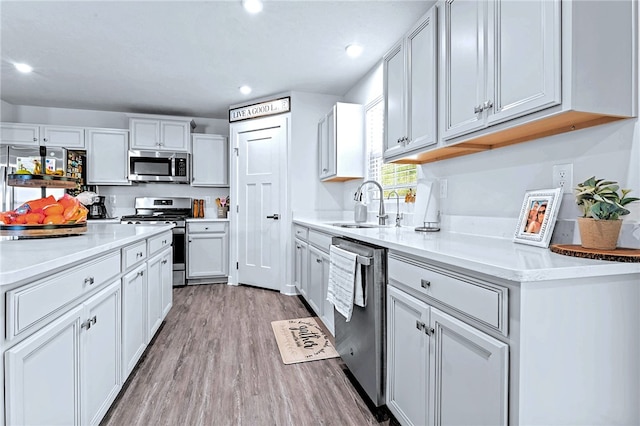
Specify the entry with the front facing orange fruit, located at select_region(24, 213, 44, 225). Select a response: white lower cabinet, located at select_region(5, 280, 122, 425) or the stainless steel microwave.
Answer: the stainless steel microwave

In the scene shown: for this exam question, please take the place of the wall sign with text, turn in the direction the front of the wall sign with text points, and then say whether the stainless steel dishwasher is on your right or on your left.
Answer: on your left

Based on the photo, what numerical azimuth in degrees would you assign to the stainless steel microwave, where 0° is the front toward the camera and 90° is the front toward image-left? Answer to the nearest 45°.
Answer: approximately 0°

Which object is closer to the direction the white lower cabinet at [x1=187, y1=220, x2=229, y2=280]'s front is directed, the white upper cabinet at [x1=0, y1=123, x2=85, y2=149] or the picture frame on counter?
the picture frame on counter

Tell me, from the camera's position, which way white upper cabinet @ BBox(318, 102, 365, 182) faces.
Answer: facing to the left of the viewer

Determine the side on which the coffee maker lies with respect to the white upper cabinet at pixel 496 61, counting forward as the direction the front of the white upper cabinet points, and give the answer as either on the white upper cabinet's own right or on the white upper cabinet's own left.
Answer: on the white upper cabinet's own right

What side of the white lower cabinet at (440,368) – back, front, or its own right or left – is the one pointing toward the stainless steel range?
right

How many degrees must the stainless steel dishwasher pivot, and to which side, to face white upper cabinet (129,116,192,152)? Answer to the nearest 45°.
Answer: approximately 90° to its right

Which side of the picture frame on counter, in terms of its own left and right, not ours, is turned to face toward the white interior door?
right

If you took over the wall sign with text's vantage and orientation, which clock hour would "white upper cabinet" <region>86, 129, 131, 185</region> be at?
The white upper cabinet is roughly at 2 o'clock from the wall sign with text.

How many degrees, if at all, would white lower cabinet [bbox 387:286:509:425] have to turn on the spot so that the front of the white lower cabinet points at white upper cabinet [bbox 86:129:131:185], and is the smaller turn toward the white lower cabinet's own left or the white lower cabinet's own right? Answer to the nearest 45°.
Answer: approximately 90° to the white lower cabinet's own right
